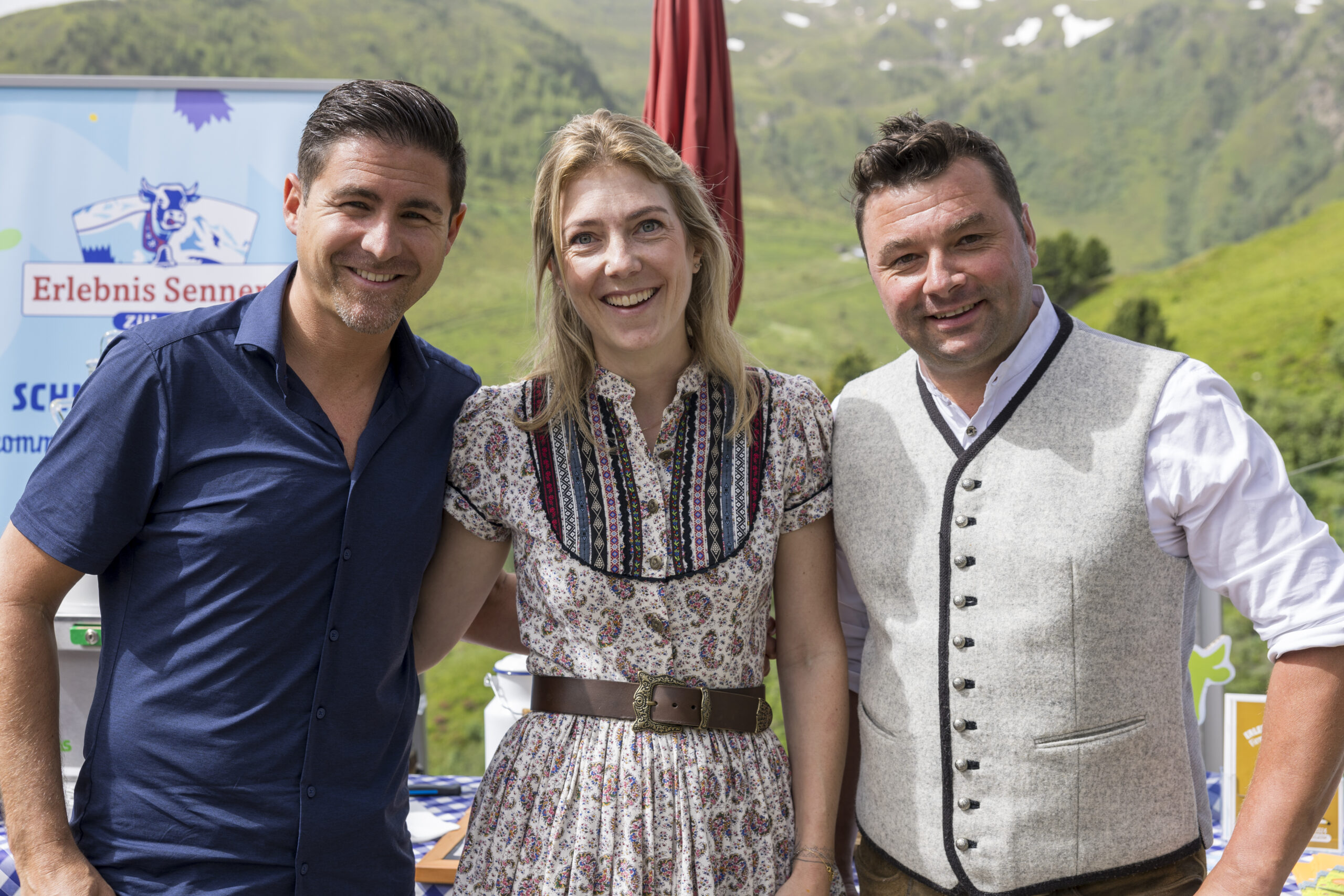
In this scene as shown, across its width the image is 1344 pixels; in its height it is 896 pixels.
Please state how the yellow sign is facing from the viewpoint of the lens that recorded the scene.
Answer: facing the viewer

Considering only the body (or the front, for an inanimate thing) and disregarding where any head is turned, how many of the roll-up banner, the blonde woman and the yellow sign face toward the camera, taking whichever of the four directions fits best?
3

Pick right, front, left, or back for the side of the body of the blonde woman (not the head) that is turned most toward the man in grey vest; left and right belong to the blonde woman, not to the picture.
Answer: left

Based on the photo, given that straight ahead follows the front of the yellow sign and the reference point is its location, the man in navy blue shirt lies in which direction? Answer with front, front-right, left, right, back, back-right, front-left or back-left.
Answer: front-right

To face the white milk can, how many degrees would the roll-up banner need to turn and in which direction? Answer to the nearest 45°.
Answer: approximately 45° to its left

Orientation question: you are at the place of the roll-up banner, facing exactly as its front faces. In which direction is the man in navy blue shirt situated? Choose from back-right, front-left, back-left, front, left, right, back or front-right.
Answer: front

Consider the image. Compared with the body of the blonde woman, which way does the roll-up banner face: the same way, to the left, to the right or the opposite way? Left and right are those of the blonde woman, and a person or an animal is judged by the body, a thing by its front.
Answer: the same way

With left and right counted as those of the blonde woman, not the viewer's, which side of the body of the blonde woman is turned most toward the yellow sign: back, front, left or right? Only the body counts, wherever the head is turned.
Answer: left

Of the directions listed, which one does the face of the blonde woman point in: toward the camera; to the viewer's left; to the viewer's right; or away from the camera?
toward the camera

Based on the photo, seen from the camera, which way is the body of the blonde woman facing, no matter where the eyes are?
toward the camera

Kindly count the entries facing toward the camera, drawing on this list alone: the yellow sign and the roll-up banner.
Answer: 2

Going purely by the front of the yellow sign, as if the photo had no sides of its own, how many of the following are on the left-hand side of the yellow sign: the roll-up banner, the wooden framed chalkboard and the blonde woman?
0
